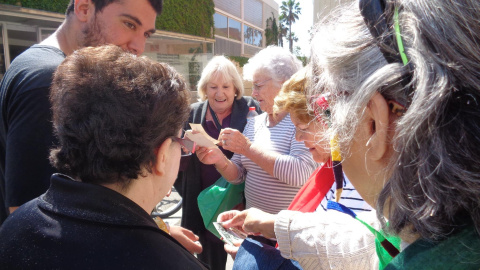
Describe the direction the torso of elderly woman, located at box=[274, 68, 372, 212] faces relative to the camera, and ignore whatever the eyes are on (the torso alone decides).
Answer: to the viewer's left

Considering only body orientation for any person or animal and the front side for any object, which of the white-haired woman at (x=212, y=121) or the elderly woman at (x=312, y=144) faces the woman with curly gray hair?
the white-haired woman

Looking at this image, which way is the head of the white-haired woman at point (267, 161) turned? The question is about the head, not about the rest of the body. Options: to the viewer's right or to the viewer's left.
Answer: to the viewer's left

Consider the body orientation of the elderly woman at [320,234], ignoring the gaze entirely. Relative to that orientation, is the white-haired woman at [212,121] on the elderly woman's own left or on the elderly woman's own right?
on the elderly woman's own right

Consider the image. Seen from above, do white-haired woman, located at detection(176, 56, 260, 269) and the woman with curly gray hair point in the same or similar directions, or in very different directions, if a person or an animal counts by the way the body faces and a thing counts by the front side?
very different directions

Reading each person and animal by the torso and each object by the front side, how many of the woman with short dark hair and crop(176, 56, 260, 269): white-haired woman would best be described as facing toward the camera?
1

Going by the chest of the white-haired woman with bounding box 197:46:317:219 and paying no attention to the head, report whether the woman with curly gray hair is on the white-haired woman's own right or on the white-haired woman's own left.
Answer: on the white-haired woman's own left

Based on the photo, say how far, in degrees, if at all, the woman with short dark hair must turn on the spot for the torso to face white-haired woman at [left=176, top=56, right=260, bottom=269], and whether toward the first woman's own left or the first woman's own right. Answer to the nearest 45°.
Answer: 0° — they already face them

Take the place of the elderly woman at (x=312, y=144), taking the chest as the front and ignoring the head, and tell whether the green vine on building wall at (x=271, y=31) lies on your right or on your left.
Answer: on your right

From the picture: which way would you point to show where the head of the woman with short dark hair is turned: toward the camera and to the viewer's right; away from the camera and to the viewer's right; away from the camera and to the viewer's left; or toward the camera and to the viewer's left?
away from the camera and to the viewer's right

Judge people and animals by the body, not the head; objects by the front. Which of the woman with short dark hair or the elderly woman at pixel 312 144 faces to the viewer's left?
the elderly woman

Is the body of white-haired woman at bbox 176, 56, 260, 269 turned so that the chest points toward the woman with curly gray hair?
yes

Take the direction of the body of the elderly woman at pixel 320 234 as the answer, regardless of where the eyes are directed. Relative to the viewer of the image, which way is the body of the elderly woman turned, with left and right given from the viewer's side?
facing to the left of the viewer

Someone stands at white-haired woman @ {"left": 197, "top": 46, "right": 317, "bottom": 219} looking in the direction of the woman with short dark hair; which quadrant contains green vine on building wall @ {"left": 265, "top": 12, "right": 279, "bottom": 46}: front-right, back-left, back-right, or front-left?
back-right

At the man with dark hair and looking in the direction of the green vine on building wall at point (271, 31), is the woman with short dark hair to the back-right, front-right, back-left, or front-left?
back-right
